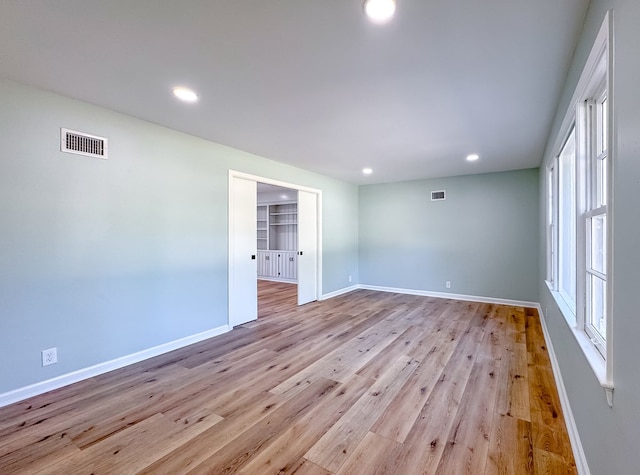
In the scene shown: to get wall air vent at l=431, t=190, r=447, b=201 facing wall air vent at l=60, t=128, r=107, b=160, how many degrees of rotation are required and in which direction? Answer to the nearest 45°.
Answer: approximately 45° to its right

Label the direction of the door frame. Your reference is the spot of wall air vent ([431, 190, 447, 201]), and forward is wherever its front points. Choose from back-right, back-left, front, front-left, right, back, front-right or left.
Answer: front-right

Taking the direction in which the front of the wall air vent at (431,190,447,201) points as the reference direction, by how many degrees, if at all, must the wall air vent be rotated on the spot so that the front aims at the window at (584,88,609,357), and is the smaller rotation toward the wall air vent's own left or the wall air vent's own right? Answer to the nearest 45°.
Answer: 0° — it already faces it

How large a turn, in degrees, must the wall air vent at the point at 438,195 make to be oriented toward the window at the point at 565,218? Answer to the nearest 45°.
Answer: approximately 45° to its left

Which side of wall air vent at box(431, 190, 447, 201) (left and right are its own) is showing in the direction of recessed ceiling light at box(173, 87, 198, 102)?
front

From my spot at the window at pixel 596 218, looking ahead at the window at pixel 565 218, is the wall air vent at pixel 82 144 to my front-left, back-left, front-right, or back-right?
back-left

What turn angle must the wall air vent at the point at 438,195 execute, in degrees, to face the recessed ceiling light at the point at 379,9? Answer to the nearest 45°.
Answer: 0° — it already faces it

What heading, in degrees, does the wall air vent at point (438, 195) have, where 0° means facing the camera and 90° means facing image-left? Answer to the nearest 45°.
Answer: approximately 0°

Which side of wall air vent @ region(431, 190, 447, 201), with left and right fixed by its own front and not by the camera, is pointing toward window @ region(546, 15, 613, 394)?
front

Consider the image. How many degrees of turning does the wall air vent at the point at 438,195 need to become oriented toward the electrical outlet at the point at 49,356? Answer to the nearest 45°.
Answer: approximately 45° to its right
